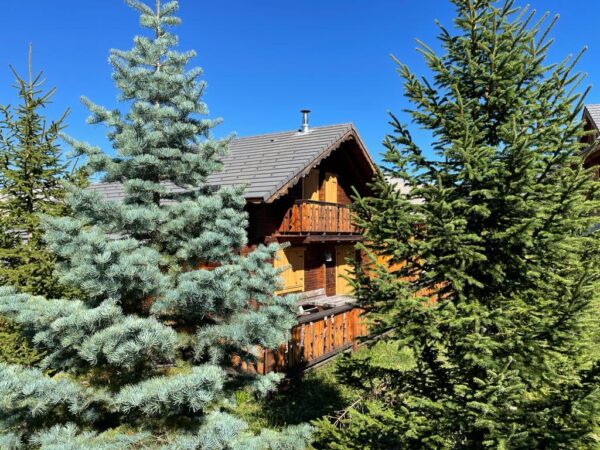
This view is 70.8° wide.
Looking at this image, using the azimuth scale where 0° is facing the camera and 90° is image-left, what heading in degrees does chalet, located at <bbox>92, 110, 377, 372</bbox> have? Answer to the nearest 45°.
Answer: approximately 315°

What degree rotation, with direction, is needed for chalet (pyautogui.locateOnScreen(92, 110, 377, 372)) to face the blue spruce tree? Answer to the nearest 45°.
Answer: approximately 45° to its right

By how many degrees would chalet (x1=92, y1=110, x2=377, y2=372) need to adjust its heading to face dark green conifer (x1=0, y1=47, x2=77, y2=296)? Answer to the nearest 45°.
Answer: approximately 90° to its right

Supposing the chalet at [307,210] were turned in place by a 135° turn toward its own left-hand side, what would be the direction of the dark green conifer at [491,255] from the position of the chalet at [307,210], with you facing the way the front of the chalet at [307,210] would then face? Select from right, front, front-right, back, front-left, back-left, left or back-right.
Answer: back

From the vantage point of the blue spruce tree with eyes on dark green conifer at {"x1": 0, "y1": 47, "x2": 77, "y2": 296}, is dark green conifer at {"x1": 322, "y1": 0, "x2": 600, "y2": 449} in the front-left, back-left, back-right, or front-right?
back-right
